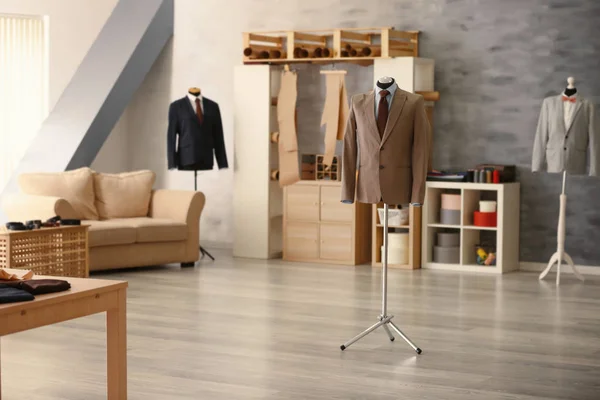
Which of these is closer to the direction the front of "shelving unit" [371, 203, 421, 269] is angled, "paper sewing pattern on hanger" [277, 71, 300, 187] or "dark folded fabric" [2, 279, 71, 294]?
the dark folded fabric

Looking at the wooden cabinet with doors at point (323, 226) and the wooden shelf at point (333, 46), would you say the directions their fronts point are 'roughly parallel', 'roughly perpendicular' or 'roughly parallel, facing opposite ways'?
roughly parallel

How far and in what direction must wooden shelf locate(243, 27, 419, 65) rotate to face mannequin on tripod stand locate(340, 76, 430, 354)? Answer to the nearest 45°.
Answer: approximately 45° to its left

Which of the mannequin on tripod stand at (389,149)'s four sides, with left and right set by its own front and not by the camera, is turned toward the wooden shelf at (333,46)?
back

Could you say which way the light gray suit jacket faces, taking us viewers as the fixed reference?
facing the viewer

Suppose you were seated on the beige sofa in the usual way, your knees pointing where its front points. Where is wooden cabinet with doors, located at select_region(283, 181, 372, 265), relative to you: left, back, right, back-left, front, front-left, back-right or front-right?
front-left

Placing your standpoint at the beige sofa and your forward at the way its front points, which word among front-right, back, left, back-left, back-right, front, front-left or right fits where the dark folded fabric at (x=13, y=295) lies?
front-right

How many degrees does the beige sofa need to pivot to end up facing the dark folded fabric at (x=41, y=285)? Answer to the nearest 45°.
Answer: approximately 45° to its right

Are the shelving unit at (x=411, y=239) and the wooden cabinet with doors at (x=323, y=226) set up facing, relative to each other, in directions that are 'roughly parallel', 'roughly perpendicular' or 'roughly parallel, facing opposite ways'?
roughly parallel

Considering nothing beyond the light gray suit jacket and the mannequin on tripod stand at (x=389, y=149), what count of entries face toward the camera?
2

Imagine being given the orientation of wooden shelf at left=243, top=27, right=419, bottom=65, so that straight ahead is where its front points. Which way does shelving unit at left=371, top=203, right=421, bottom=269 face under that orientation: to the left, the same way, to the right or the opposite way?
the same way
